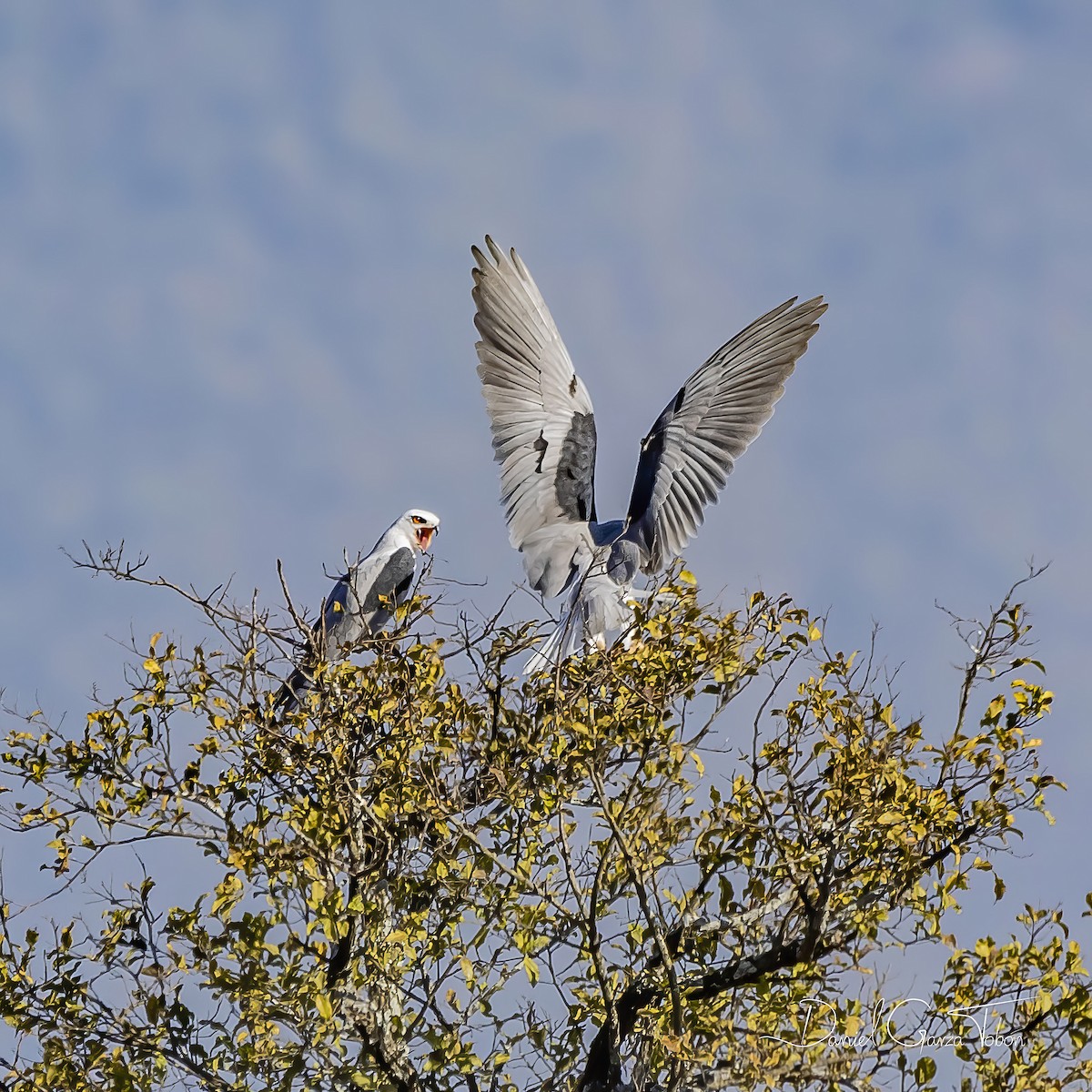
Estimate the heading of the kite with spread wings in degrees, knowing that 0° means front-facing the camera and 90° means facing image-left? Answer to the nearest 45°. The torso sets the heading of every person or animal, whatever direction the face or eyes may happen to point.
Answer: approximately 225°

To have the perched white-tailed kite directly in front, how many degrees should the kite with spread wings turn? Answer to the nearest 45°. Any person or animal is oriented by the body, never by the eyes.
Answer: approximately 135° to its left
